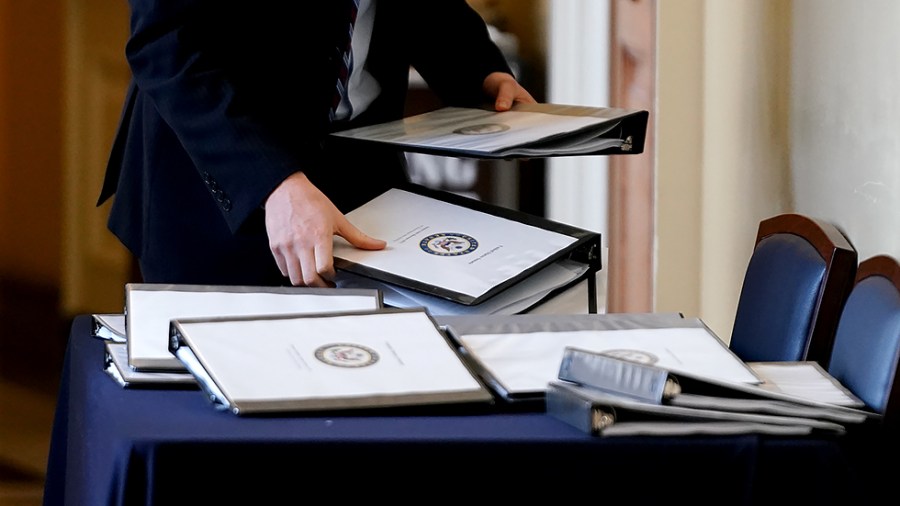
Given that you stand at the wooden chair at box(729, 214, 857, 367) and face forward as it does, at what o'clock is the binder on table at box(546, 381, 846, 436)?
The binder on table is roughly at 11 o'clock from the wooden chair.

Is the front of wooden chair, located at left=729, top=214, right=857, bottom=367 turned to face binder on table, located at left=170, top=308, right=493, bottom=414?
yes

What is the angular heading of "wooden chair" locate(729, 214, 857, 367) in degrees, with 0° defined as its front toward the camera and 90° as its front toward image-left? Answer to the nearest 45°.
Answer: approximately 45°

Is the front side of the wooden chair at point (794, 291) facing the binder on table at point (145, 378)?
yes

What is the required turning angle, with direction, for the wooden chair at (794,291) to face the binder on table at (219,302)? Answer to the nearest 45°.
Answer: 0° — it already faces it

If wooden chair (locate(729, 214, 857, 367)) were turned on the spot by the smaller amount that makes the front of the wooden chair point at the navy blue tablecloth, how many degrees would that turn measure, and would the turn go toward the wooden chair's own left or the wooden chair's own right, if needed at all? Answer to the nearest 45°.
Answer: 0° — it already faces it
